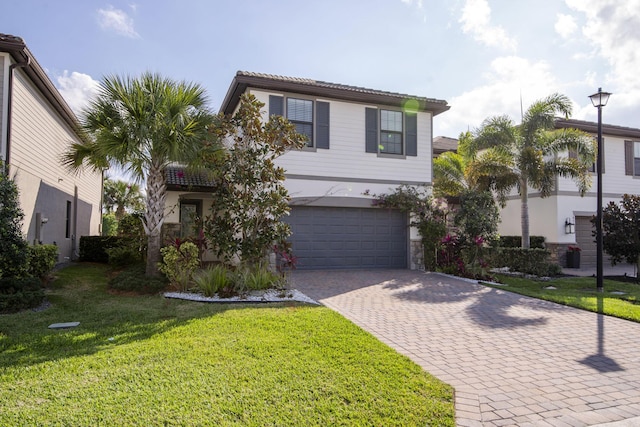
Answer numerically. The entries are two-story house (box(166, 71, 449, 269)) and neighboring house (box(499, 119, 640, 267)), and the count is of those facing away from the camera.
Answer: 0

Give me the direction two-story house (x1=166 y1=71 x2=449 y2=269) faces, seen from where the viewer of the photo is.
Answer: facing the viewer and to the right of the viewer

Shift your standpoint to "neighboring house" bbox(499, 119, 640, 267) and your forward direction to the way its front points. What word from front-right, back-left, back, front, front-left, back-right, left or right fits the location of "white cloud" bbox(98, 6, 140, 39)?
right

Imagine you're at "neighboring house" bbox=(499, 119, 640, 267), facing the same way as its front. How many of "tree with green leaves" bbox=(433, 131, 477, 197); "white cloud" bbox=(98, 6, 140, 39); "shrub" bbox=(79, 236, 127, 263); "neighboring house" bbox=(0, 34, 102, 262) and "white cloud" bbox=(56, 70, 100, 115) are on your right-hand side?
5

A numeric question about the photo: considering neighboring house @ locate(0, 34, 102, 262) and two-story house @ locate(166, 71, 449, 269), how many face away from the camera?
0

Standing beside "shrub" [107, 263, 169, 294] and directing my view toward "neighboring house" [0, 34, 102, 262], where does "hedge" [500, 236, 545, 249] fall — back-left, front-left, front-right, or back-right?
back-right

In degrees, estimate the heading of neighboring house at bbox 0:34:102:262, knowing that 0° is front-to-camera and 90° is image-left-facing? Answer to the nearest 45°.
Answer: approximately 0°

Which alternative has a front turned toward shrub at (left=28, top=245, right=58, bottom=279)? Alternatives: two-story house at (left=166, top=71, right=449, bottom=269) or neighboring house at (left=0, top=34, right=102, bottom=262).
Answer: the neighboring house

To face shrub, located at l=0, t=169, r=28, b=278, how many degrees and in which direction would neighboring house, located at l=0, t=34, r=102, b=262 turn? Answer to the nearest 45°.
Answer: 0° — it already faces it

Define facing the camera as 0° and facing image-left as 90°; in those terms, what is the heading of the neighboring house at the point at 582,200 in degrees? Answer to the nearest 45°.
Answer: approximately 315°

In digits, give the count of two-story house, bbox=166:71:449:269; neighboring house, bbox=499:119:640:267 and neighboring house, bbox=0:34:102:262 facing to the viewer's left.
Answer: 0

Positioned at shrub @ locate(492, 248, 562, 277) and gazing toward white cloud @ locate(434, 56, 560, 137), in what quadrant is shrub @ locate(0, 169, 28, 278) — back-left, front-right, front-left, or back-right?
back-left
